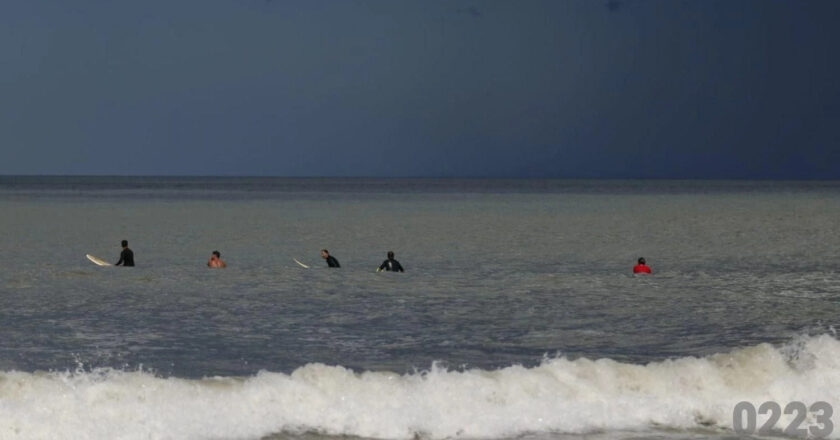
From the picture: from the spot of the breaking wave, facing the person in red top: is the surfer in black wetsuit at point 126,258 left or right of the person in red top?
left

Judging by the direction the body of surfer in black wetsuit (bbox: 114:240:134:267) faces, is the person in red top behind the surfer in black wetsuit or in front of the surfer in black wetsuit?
behind

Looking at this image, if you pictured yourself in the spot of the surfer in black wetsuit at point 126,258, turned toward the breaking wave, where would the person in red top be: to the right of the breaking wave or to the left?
left
